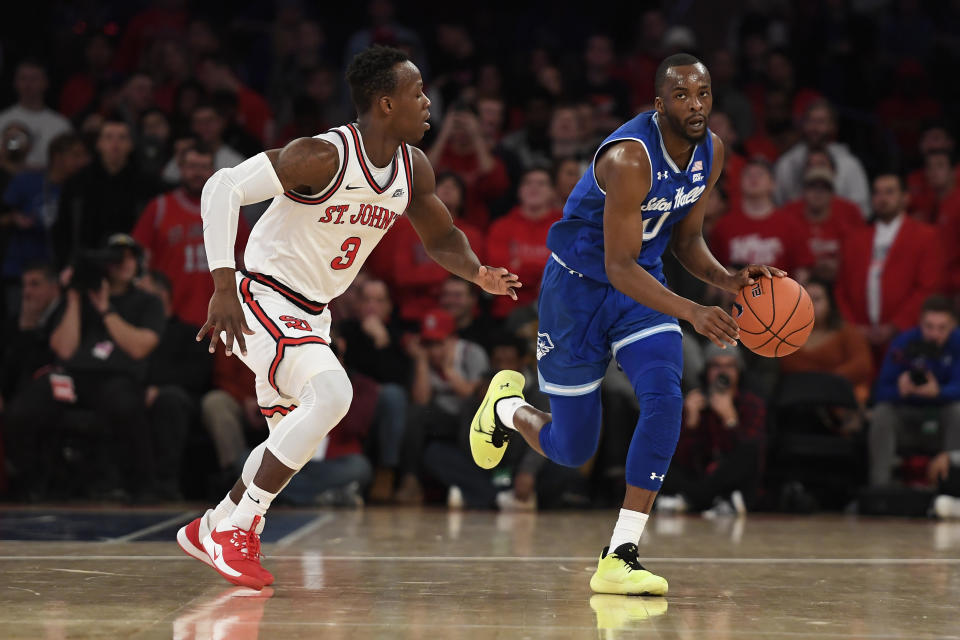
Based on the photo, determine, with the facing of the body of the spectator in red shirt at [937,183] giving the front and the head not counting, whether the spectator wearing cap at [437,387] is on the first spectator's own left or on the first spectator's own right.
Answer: on the first spectator's own right

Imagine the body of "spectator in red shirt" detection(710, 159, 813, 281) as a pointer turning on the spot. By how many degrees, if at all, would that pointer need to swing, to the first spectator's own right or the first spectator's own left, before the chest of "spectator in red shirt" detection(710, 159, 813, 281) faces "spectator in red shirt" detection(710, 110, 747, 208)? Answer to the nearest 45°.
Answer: approximately 180°

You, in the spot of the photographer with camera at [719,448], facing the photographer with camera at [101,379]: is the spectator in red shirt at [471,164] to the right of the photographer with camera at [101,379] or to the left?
right

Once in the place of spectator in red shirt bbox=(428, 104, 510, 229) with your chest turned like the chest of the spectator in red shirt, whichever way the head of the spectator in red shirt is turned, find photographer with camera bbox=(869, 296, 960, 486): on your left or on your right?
on your left

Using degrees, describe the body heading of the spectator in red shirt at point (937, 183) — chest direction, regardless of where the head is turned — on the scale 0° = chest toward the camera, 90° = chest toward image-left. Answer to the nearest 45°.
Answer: approximately 0°

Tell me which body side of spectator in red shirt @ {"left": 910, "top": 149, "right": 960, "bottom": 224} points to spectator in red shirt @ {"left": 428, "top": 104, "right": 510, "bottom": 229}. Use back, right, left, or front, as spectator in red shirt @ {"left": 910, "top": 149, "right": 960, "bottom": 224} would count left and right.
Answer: right

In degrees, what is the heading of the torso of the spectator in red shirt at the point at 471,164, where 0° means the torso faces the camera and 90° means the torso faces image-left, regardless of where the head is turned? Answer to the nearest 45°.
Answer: approximately 0°
